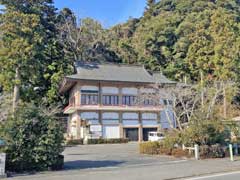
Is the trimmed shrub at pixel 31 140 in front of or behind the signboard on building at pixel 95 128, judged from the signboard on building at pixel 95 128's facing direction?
in front

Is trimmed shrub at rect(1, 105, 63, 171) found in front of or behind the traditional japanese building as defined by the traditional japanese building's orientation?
in front

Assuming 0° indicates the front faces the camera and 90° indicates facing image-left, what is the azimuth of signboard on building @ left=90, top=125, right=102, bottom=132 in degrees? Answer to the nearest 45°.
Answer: approximately 0°

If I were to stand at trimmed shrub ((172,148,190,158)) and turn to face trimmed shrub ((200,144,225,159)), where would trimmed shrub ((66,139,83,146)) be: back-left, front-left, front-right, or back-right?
back-left

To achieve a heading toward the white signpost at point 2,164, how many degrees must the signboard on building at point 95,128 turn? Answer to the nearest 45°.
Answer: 0° — it already faces it

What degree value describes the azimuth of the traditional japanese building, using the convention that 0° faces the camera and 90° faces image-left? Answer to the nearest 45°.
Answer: approximately 0°

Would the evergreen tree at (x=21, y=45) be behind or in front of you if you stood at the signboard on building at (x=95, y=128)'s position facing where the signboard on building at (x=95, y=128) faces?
in front
